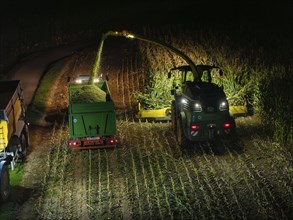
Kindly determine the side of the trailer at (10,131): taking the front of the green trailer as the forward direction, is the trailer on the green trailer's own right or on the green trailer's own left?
on the green trailer's own left

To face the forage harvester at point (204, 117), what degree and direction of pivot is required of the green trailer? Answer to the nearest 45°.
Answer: approximately 90° to its right

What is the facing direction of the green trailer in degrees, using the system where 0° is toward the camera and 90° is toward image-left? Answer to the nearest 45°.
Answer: approximately 180°
